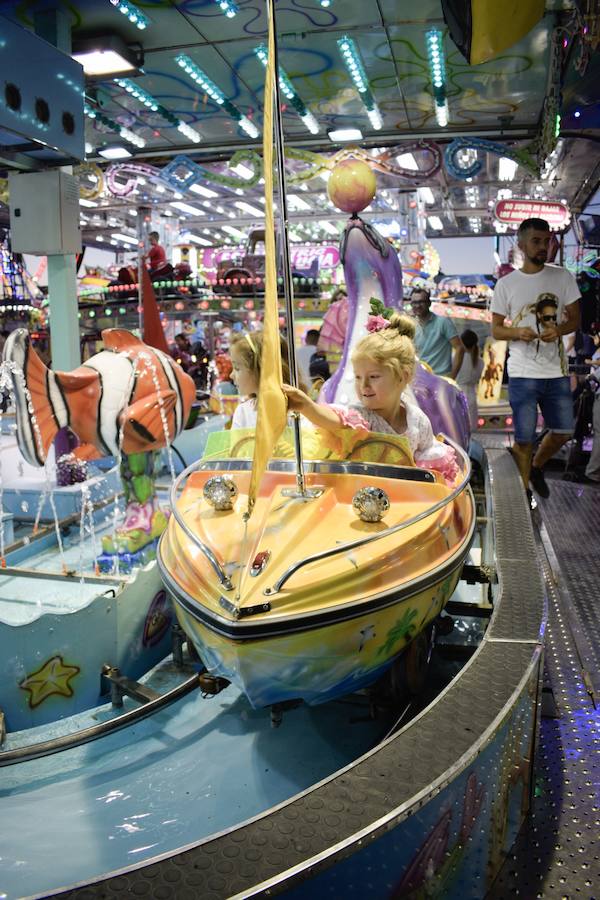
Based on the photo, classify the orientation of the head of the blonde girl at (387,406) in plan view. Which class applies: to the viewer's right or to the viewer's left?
to the viewer's left

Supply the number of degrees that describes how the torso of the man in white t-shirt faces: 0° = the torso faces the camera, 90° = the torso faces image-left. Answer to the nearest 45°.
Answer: approximately 0°

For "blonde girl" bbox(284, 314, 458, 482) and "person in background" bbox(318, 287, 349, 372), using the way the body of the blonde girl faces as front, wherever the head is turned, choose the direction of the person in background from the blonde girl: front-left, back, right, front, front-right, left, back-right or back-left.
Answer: back-right

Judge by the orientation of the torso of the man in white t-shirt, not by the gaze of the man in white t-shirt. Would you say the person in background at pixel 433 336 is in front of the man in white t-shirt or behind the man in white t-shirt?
behind

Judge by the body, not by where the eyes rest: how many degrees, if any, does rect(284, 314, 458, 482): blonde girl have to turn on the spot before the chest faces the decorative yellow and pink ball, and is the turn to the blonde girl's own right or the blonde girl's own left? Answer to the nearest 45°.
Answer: approximately 135° to the blonde girl's own right

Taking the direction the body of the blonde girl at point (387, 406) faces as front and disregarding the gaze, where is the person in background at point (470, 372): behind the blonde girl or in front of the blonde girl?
behind

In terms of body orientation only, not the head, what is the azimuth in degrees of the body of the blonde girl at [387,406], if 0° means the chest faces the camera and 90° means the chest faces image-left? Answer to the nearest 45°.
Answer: approximately 45°

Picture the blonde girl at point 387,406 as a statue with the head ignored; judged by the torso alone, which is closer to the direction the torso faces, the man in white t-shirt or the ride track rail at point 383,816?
the ride track rail

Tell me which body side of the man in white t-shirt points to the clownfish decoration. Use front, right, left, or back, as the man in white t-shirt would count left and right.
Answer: right

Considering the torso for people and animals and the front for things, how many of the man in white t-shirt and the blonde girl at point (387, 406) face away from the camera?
0

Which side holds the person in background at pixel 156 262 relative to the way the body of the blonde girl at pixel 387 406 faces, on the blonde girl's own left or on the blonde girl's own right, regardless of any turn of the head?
on the blonde girl's own right
